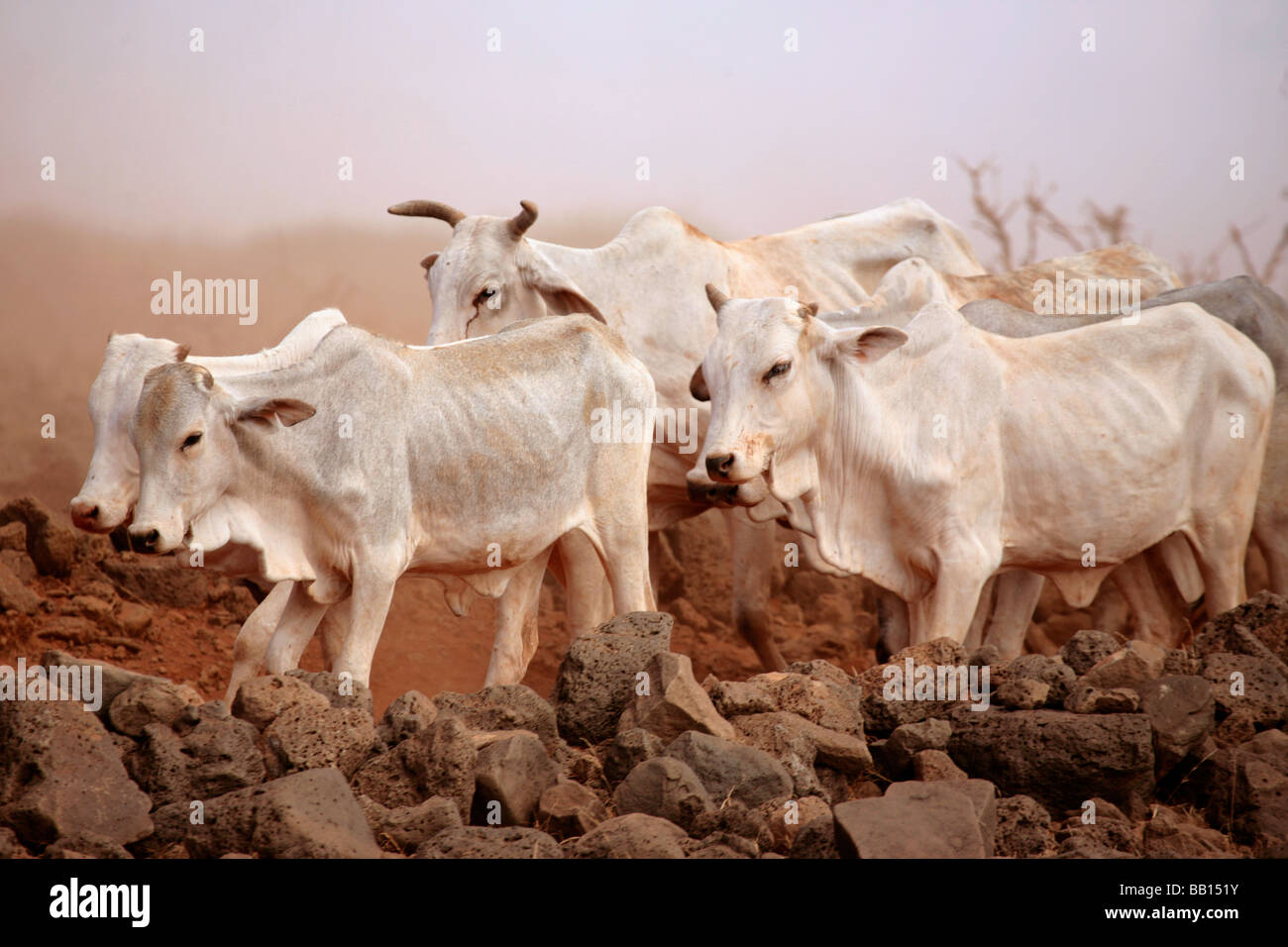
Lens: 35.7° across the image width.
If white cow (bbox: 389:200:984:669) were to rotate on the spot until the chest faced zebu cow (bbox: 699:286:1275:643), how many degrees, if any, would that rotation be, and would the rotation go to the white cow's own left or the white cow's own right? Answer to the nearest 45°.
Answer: approximately 135° to the white cow's own left

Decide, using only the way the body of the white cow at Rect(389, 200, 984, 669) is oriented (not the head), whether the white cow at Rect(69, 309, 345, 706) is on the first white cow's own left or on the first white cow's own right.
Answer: on the first white cow's own left

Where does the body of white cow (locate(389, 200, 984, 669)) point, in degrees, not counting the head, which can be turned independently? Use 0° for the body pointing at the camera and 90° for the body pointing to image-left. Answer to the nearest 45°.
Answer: approximately 90°

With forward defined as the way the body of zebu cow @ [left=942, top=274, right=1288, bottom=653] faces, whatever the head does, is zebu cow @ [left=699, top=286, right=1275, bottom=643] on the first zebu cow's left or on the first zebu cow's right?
on the first zebu cow's left

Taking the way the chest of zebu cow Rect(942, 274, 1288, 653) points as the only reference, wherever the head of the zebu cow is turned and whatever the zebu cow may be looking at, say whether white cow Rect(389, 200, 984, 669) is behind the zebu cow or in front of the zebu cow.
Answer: in front

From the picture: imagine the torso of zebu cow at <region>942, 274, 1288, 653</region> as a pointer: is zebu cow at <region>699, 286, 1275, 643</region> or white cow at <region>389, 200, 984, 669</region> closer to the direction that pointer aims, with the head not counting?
the white cow

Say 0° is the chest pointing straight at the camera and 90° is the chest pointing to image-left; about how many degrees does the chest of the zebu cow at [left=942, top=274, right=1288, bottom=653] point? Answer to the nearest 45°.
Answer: approximately 90°

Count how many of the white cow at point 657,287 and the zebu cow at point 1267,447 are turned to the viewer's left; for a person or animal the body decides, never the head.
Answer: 2
